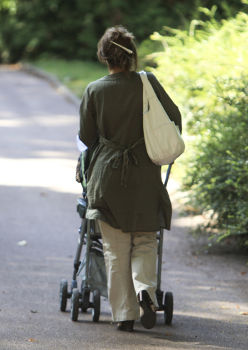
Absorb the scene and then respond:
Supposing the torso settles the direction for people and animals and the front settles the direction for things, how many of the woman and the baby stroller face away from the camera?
2

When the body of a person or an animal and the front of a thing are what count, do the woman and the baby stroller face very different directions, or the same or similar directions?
same or similar directions

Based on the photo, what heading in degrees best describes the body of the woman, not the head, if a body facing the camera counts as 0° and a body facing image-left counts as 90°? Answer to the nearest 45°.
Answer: approximately 180°

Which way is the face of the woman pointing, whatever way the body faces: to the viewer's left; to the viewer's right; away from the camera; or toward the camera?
away from the camera

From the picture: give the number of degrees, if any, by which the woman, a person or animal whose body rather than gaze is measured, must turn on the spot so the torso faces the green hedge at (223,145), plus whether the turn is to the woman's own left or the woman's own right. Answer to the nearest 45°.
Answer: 0° — they already face it

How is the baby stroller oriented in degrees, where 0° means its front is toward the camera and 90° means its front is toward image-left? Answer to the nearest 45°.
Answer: approximately 180°
